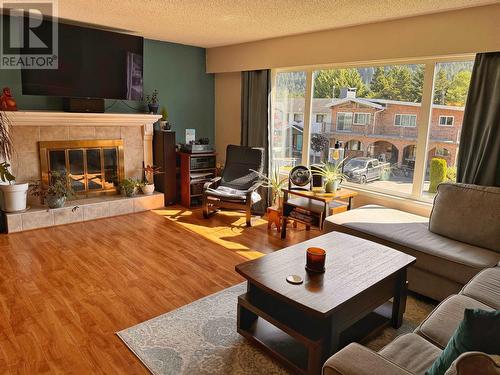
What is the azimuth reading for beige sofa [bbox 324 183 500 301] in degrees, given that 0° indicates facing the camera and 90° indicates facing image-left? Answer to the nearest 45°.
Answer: approximately 45°

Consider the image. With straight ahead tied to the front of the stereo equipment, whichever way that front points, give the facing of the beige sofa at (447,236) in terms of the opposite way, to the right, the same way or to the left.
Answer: to the right

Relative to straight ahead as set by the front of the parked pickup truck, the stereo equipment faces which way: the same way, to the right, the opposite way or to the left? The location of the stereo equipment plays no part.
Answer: to the left

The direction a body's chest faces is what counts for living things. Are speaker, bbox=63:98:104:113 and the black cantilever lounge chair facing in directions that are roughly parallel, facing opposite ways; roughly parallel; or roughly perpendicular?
roughly perpendicular

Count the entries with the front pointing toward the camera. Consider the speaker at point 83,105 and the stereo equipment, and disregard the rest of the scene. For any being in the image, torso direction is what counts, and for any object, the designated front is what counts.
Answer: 2

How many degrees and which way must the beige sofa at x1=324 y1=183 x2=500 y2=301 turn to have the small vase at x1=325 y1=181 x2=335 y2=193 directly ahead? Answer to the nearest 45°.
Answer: approximately 90° to its right

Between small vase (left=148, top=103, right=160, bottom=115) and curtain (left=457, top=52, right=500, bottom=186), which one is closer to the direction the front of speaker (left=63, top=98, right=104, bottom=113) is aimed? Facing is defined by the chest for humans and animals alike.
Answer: the curtain

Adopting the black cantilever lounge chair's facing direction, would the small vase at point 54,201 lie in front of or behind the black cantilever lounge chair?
in front

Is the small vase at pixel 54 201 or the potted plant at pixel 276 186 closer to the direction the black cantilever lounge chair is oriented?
the small vase

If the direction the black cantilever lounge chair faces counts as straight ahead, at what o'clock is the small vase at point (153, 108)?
The small vase is roughly at 2 o'clock from the black cantilever lounge chair.
